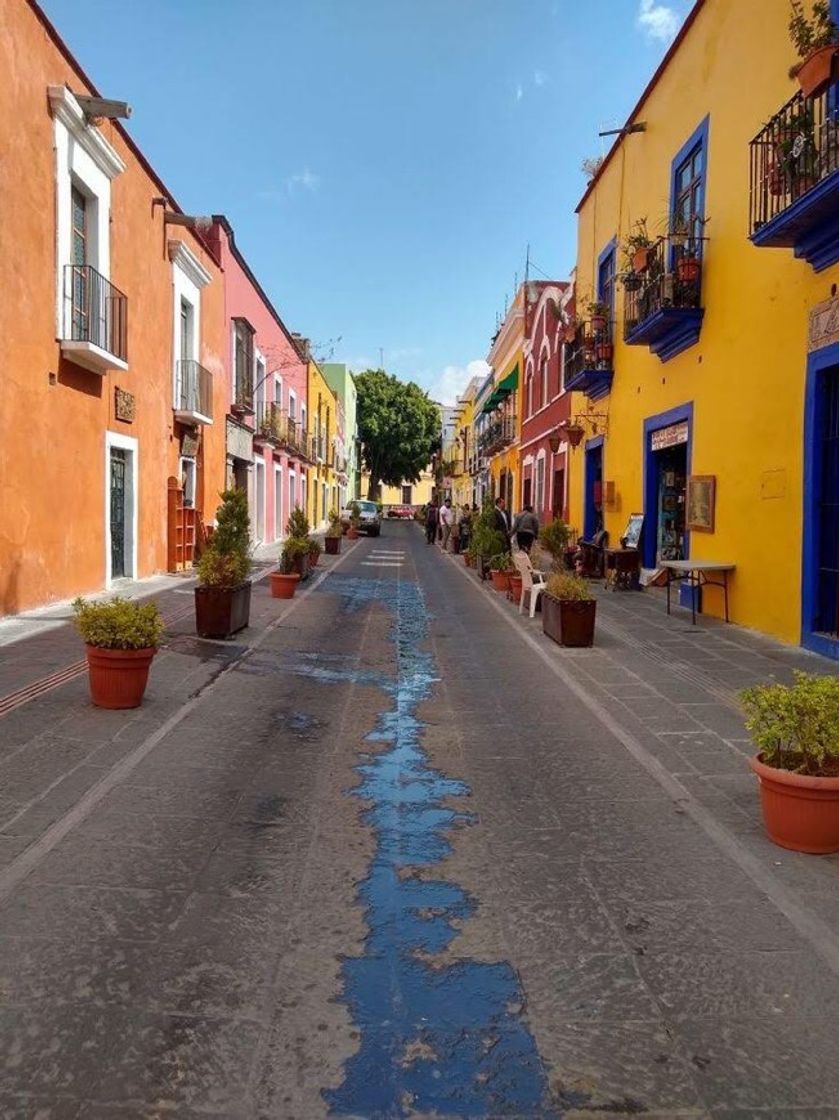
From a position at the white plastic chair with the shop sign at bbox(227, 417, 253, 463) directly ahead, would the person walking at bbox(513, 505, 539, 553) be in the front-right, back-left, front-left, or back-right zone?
front-right

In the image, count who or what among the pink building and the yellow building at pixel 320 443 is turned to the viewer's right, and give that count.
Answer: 2

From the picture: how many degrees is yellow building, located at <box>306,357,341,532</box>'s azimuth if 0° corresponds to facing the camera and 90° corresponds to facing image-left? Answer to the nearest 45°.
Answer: approximately 270°

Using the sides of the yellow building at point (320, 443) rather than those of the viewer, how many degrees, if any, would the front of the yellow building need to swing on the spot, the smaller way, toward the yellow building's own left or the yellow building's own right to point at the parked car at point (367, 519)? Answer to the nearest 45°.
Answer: approximately 45° to the yellow building's own right

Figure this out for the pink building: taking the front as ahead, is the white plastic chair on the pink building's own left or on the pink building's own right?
on the pink building's own right

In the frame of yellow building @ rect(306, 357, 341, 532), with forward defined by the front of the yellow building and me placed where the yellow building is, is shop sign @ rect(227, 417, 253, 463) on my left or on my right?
on my right

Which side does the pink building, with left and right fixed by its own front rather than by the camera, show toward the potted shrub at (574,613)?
right

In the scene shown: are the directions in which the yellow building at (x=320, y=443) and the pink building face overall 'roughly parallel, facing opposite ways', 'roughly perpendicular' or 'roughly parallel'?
roughly parallel

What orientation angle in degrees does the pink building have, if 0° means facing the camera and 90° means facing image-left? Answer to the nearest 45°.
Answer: approximately 270°

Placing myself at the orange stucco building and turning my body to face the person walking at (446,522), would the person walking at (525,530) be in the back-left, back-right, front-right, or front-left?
front-right

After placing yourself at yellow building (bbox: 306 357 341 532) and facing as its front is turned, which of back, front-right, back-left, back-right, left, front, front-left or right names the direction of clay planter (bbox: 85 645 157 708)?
right

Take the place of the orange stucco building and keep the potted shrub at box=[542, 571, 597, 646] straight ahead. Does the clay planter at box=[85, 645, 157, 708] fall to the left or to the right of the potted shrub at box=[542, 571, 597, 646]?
right

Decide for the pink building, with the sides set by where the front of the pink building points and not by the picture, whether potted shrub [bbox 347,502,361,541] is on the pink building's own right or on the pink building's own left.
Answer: on the pink building's own left

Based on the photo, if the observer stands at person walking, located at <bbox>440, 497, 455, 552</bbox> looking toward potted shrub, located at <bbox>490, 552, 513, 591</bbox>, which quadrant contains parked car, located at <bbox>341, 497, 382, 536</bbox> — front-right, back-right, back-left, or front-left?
back-right
